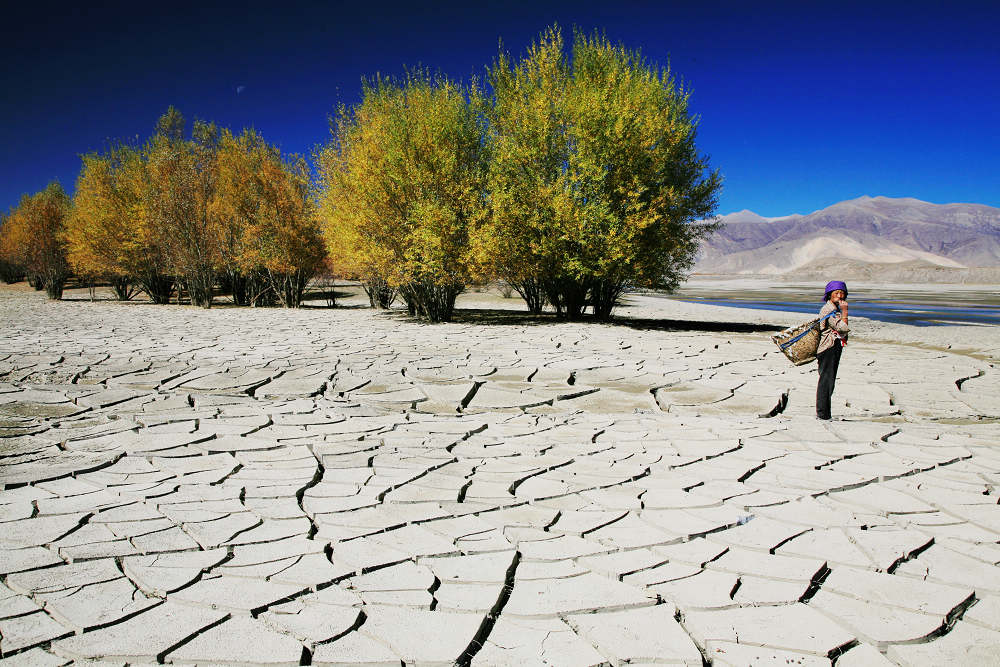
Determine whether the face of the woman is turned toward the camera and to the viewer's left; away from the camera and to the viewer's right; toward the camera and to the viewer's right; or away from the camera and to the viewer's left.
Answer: toward the camera and to the viewer's right

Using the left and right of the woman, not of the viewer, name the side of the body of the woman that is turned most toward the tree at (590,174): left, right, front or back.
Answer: back

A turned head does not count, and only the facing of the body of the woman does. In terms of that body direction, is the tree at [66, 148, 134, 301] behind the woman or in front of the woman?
behind

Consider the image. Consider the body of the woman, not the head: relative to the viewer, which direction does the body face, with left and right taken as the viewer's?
facing the viewer and to the right of the viewer

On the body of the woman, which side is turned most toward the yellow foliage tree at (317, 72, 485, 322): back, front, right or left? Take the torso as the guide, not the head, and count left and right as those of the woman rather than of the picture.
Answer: back
